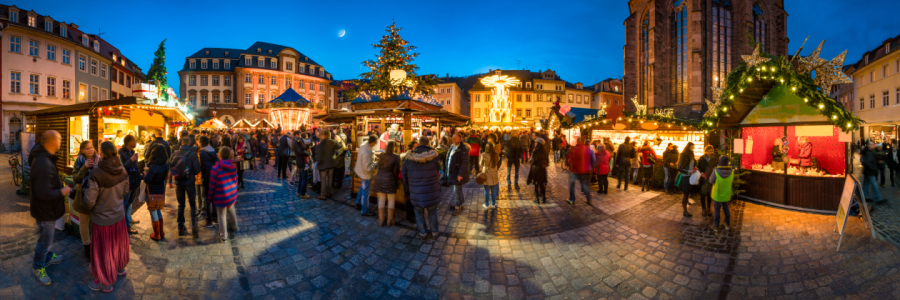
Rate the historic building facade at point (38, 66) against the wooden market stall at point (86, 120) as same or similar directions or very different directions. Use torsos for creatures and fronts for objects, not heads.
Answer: same or similar directions

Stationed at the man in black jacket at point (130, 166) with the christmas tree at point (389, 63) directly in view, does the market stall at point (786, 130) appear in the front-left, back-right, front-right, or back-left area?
front-right

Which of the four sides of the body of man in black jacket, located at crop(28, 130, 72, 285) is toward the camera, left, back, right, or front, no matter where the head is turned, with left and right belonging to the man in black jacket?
right

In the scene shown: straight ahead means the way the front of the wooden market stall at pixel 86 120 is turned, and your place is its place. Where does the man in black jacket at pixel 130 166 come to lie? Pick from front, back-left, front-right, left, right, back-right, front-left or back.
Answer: front-right

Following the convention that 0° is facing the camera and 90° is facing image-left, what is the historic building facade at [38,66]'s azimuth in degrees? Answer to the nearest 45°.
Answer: approximately 315°

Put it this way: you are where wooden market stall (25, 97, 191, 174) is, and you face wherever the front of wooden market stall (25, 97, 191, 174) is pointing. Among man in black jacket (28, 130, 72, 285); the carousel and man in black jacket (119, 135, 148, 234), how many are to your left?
1

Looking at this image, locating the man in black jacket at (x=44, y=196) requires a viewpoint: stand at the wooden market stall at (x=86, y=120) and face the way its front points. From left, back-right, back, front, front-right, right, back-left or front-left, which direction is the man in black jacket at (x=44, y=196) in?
front-right

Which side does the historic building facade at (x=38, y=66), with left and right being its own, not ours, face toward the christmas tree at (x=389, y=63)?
front

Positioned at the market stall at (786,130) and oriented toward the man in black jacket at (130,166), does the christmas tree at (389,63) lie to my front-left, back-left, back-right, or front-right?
front-right

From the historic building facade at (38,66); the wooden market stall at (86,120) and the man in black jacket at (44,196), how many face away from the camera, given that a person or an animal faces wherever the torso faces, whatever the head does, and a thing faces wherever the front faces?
0

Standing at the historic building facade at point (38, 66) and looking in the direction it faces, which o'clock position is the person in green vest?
The person in green vest is roughly at 1 o'clock from the historic building facade.

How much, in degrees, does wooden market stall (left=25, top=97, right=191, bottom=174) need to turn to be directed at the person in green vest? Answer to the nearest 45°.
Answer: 0° — it already faces them
